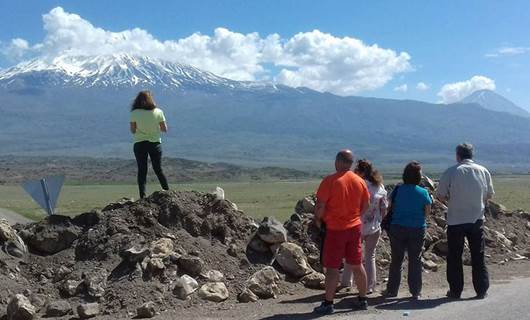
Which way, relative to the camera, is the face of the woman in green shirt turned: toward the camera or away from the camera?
away from the camera

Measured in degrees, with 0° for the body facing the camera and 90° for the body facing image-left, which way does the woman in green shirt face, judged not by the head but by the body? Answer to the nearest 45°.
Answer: approximately 180°

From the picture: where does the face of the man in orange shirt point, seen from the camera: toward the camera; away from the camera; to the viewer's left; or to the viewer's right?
away from the camera

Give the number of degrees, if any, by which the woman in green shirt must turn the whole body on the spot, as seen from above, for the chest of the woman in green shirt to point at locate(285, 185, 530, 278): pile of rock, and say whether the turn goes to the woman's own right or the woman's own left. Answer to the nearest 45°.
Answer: approximately 90° to the woman's own right

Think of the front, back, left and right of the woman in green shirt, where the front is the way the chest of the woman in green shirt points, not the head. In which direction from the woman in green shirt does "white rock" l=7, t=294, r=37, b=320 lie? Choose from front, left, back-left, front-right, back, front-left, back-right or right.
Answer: back-left

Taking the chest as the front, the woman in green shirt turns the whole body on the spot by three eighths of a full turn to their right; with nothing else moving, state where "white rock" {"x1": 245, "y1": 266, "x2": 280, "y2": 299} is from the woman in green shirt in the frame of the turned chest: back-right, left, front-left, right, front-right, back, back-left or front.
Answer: front

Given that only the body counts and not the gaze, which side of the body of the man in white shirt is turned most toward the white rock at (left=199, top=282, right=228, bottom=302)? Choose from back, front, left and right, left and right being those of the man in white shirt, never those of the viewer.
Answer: left

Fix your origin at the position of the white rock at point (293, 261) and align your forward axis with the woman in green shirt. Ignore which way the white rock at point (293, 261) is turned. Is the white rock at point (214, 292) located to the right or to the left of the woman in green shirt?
left

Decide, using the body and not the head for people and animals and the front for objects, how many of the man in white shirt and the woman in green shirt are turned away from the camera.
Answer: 2

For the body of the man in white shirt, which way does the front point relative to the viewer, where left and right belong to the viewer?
facing away from the viewer

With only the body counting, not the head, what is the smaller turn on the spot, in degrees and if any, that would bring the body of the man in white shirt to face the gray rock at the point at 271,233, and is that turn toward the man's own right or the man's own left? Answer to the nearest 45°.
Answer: approximately 90° to the man's own left

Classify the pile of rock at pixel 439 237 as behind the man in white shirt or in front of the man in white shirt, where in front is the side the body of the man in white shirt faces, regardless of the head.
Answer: in front
